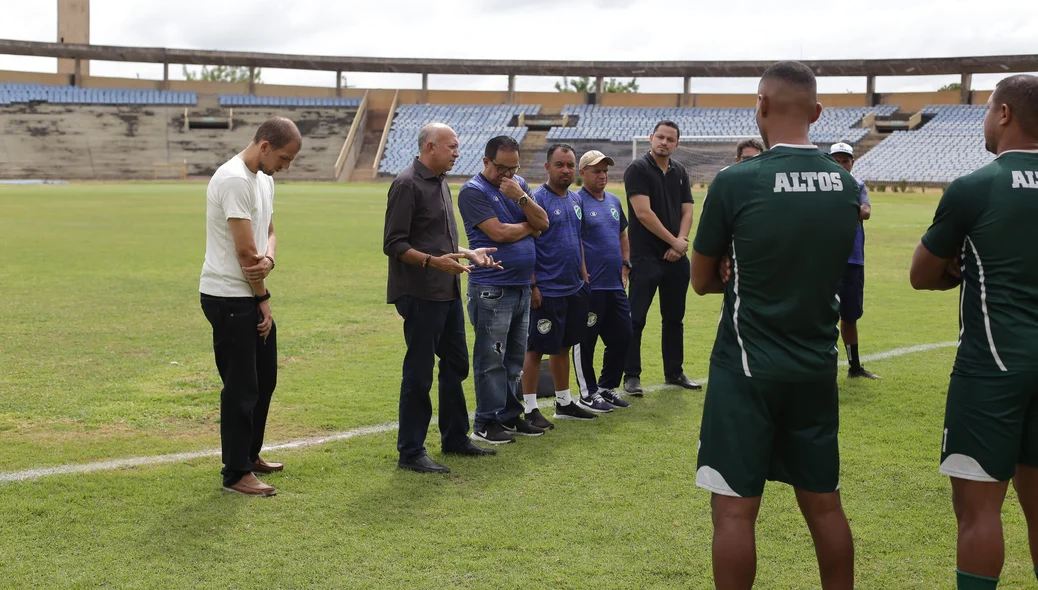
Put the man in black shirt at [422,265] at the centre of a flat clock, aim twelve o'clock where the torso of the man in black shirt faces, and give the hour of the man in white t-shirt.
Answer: The man in white t-shirt is roughly at 5 o'clock from the man in black shirt.

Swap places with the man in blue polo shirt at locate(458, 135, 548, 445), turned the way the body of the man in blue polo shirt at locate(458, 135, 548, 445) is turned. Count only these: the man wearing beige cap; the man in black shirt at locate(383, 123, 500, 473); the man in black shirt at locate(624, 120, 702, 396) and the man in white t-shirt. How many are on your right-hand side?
2

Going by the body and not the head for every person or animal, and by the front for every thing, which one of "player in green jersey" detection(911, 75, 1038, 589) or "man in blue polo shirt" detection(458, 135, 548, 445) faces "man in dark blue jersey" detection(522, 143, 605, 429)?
the player in green jersey

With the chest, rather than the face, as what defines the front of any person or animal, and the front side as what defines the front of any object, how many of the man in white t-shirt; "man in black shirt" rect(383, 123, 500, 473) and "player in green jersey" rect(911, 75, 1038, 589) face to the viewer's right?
2

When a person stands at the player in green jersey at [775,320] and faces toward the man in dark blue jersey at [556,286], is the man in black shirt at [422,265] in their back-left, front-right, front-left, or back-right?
front-left

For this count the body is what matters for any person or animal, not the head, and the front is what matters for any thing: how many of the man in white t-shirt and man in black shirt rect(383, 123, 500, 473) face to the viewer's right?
2

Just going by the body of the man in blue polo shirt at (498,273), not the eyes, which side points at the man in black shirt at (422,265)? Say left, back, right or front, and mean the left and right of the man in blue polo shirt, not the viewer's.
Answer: right

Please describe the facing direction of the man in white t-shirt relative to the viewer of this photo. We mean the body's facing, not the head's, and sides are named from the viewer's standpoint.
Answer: facing to the right of the viewer

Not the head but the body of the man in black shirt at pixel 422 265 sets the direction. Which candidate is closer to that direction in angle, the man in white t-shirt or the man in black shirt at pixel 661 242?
the man in black shirt

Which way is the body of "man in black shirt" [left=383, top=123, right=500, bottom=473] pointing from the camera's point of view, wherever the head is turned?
to the viewer's right

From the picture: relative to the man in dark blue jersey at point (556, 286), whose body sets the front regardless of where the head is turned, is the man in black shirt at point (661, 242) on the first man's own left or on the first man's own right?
on the first man's own left

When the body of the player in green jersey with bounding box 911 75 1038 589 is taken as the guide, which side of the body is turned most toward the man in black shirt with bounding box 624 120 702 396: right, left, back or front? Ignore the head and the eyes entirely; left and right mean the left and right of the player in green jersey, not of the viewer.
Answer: front

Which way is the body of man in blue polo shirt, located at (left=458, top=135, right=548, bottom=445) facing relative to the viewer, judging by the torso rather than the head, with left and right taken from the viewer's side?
facing the viewer and to the right of the viewer

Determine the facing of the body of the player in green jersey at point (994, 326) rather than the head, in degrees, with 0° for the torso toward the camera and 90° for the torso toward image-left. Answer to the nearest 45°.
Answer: approximately 135°

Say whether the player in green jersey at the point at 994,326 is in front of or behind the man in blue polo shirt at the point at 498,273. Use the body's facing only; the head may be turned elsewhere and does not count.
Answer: in front
